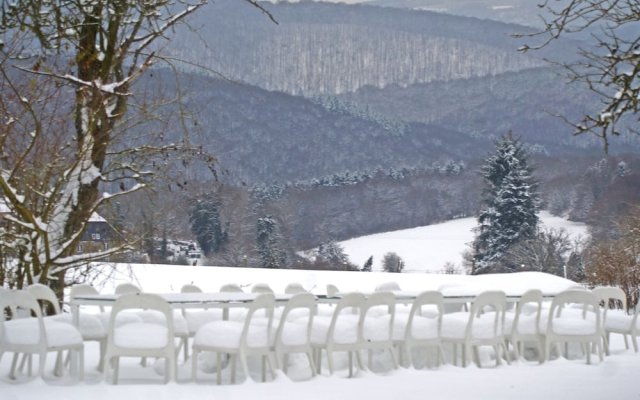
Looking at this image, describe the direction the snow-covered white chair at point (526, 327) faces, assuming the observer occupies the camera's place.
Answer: facing away from the viewer and to the left of the viewer

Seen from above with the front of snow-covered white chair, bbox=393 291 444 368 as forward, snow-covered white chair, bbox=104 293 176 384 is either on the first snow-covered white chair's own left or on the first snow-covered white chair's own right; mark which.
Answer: on the first snow-covered white chair's own left

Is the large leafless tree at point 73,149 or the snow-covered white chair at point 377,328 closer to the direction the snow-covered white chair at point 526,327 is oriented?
the large leafless tree

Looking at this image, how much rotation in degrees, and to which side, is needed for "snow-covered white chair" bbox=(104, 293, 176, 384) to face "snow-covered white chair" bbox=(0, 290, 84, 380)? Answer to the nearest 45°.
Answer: approximately 90° to its left

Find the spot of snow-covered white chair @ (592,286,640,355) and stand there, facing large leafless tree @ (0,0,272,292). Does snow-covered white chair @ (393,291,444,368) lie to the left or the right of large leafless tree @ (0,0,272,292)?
left

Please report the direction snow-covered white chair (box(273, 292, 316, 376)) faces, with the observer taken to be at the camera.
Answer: facing away from the viewer and to the left of the viewer

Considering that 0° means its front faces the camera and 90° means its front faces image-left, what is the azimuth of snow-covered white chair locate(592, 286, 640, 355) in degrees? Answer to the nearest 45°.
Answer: approximately 225°

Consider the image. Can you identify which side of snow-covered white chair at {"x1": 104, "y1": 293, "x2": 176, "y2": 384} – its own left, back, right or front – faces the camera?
back

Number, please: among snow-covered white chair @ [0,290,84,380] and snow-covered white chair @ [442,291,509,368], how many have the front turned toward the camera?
0

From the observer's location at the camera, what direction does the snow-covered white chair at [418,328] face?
facing away from the viewer and to the left of the viewer

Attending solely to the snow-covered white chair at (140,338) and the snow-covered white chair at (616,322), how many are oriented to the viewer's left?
0

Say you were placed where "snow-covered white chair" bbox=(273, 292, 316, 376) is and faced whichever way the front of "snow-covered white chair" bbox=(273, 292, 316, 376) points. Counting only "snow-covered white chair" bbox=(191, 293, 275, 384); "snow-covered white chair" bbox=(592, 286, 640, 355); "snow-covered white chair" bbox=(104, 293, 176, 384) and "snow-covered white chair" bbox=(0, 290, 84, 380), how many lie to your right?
1

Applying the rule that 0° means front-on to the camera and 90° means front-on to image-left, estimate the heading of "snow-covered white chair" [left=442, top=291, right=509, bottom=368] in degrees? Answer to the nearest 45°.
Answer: approximately 135°

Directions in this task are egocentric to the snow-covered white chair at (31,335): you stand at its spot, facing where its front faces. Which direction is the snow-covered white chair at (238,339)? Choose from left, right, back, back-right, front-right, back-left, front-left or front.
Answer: front-right
